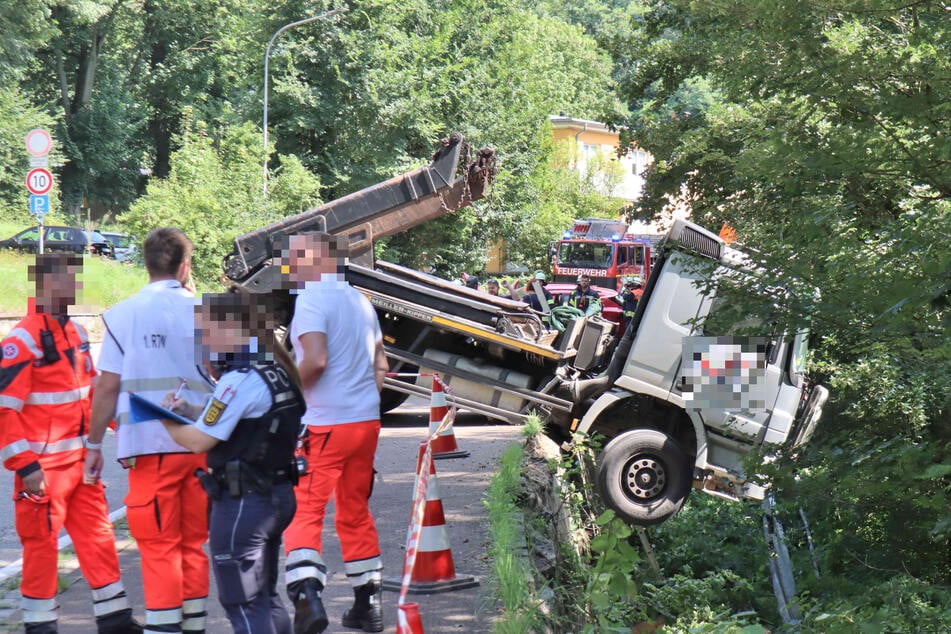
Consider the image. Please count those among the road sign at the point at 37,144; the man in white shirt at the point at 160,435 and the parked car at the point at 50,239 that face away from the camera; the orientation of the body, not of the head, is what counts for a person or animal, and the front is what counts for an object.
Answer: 1

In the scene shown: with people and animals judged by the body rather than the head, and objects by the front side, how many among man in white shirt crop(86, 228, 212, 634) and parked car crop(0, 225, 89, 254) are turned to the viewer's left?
1

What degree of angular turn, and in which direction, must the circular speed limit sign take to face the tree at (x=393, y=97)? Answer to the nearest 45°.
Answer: approximately 135° to its left

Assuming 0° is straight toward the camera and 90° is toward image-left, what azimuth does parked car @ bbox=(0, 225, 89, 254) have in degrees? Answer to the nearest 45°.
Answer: approximately 90°

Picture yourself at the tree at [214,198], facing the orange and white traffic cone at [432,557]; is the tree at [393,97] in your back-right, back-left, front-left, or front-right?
back-left

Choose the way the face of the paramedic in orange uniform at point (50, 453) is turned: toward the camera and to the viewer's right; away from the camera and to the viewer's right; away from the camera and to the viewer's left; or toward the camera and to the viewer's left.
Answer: toward the camera and to the viewer's right

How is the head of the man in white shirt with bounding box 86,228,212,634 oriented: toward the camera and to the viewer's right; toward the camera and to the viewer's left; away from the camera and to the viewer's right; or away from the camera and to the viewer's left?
away from the camera and to the viewer's right

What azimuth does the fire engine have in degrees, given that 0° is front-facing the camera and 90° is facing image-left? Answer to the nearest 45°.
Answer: approximately 45°

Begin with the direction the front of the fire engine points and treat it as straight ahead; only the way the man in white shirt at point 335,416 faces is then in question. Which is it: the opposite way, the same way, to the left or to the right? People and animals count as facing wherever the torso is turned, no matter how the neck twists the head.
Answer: to the right

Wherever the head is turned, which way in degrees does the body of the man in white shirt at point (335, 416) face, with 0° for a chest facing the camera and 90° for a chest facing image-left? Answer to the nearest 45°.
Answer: approximately 135°

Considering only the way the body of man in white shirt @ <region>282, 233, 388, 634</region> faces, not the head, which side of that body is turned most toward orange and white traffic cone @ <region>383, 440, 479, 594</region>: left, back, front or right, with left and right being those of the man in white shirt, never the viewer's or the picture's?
right

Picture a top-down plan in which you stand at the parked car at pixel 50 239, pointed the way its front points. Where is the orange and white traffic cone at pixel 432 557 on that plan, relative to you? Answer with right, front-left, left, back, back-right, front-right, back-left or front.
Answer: left

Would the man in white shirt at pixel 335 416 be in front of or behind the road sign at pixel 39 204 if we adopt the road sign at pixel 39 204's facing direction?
in front
